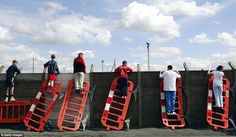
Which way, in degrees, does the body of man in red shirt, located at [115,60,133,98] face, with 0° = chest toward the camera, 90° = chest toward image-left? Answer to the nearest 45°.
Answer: approximately 180°

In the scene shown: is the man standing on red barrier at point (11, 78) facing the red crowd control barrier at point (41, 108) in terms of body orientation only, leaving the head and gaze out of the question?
no

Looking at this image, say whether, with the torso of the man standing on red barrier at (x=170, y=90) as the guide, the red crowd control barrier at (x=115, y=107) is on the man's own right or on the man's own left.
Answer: on the man's own left

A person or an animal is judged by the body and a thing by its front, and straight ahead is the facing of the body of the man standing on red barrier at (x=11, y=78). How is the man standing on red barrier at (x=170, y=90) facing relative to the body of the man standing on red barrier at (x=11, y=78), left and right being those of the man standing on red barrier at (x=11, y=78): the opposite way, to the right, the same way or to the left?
the same way

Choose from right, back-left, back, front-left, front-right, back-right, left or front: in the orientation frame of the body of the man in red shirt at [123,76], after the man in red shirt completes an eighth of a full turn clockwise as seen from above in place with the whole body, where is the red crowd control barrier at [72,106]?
back-left

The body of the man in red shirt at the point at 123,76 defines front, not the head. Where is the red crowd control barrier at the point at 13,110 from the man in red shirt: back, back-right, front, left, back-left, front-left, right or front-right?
left

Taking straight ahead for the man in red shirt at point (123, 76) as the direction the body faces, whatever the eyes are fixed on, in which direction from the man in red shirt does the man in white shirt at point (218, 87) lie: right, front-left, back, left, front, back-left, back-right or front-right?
right

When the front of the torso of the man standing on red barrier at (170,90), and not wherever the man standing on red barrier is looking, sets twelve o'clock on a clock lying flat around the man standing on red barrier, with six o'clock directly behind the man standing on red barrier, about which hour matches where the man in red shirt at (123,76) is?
The man in red shirt is roughly at 9 o'clock from the man standing on red barrier.

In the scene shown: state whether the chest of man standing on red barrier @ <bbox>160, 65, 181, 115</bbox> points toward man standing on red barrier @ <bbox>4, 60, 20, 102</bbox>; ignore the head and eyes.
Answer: no

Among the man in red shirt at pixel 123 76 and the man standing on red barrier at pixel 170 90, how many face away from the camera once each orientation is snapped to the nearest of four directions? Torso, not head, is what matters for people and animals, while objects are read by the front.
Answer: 2

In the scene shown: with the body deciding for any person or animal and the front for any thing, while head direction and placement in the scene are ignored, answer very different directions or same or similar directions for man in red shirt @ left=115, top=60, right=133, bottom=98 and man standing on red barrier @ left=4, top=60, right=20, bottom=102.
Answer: same or similar directions

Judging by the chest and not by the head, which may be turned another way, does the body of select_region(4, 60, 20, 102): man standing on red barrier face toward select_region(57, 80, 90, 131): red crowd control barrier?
no

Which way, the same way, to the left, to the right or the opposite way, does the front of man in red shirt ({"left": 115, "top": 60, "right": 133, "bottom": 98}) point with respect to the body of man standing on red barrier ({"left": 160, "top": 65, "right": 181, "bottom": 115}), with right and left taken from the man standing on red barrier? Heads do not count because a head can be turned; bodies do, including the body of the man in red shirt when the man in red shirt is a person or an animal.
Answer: the same way

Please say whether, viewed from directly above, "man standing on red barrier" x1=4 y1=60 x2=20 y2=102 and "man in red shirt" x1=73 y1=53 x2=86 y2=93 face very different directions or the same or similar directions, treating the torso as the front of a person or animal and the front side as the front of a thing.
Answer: same or similar directions

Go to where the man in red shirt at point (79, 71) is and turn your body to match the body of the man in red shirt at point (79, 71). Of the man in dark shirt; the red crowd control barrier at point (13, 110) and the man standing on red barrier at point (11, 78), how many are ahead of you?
0

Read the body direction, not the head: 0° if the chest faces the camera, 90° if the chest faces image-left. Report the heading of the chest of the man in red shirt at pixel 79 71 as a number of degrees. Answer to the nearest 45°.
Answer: approximately 225°
